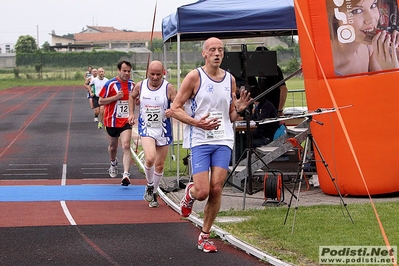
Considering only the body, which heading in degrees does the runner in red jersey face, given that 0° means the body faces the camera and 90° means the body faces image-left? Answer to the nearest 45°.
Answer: approximately 315°
